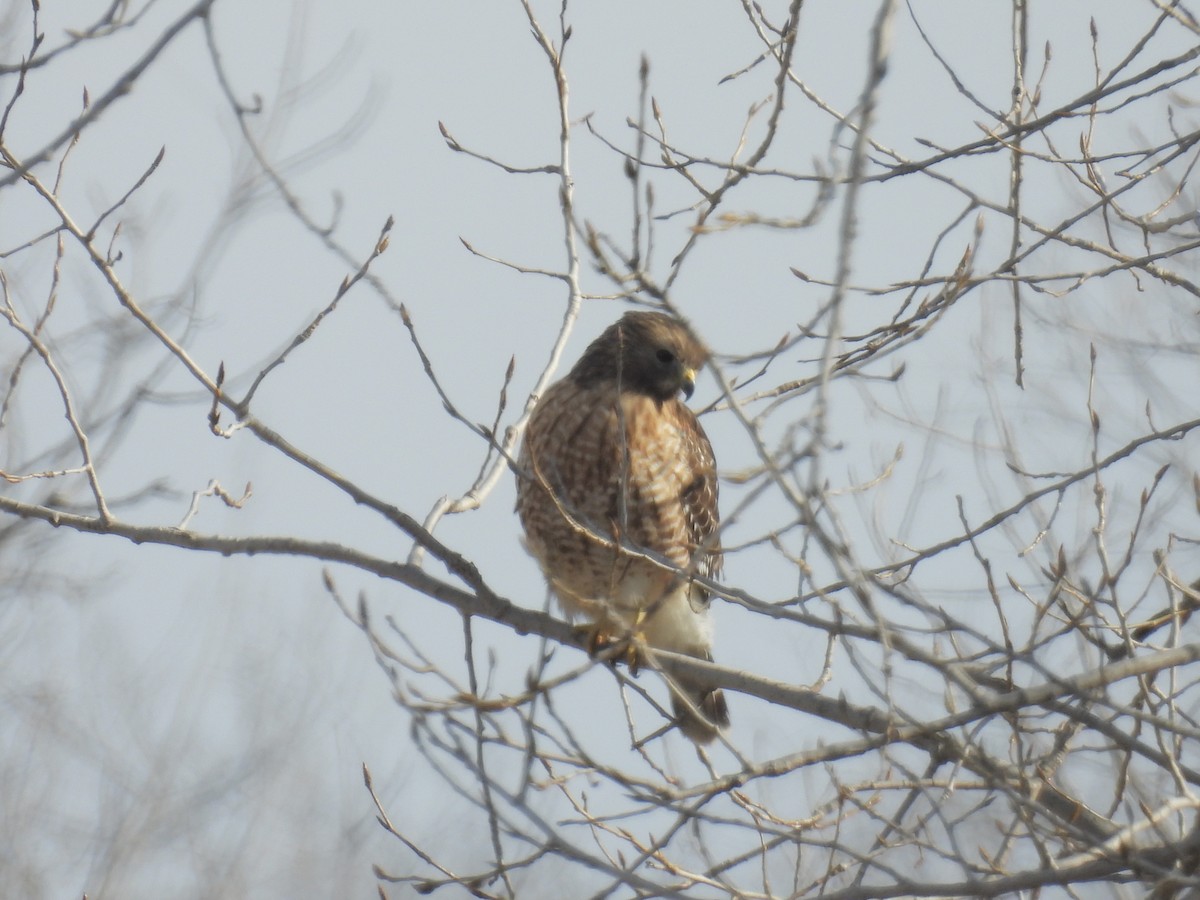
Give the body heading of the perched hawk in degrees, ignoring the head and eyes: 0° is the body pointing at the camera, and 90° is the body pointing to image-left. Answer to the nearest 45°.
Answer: approximately 45°
